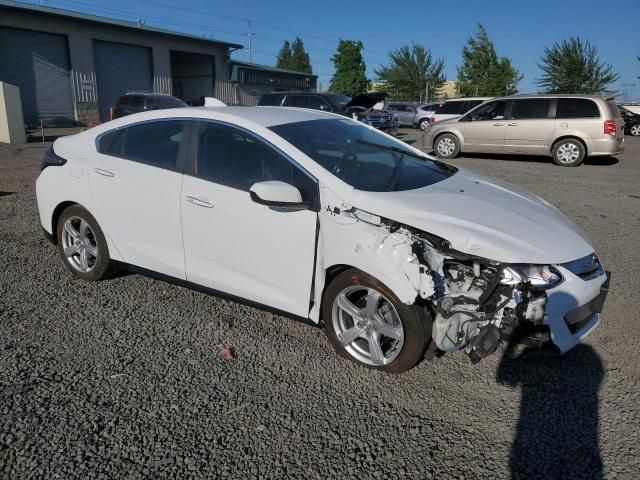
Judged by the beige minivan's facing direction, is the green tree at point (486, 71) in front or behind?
in front

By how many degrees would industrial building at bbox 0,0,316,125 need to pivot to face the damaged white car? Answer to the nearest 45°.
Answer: approximately 45° to its right

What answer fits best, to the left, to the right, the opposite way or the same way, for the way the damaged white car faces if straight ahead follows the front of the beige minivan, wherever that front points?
the opposite way

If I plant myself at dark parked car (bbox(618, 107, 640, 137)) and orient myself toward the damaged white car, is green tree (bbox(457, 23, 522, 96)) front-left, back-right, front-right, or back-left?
back-right

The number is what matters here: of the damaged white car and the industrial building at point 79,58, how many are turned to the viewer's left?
0

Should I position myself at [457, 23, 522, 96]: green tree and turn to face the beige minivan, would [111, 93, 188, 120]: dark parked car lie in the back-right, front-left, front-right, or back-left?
front-right

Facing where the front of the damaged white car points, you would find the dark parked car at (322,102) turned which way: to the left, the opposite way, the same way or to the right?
the same way

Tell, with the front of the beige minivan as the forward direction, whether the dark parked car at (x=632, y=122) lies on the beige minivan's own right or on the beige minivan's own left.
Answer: on the beige minivan's own right

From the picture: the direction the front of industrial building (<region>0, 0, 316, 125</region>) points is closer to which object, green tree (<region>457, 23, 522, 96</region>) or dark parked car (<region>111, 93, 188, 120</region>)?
the dark parked car

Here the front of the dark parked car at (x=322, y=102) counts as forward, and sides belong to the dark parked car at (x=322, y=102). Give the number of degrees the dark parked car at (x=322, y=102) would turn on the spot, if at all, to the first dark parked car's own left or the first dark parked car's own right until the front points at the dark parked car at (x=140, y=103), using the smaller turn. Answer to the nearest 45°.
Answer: approximately 135° to the first dark parked car's own right

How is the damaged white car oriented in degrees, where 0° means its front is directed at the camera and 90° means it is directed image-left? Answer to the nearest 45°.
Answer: approximately 315°

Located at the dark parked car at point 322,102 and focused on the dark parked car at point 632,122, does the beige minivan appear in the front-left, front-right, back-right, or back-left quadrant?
front-right

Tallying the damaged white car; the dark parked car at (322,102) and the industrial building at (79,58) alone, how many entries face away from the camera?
0

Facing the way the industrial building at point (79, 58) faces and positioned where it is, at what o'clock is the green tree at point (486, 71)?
The green tree is roughly at 10 o'clock from the industrial building.

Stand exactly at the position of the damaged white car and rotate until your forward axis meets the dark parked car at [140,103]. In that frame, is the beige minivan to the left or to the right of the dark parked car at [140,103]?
right

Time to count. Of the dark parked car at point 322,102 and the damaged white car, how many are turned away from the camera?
0

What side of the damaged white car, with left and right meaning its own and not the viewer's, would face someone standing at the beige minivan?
left

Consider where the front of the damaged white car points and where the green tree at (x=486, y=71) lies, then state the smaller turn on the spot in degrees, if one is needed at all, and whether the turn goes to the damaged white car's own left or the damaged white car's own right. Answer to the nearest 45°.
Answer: approximately 135° to the damaged white car's own left
